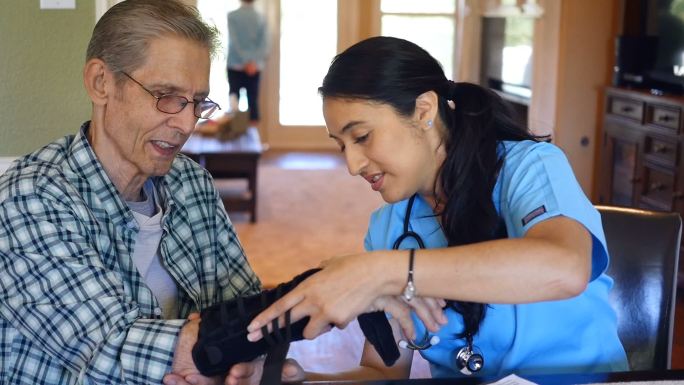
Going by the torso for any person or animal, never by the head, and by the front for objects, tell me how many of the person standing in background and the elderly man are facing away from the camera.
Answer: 1

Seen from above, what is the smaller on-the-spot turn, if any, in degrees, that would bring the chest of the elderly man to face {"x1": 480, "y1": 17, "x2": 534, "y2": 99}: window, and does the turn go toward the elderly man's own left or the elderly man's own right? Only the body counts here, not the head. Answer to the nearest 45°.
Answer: approximately 90° to the elderly man's own left

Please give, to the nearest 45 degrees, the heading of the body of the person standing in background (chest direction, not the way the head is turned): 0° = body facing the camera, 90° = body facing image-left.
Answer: approximately 180°

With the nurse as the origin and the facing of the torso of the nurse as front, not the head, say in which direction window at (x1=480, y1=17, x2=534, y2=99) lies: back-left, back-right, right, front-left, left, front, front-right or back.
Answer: back-right

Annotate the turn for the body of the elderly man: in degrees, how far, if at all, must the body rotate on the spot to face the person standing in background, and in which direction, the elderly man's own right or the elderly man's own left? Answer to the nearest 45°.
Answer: approximately 135° to the elderly man's own left

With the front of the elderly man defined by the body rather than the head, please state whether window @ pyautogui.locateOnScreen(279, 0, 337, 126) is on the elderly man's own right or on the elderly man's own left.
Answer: on the elderly man's own left

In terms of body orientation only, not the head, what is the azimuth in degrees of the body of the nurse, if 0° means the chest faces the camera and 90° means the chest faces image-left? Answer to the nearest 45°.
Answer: approximately 45°

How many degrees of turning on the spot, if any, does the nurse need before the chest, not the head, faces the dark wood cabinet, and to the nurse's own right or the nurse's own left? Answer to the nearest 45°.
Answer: approximately 135° to the nurse's own right

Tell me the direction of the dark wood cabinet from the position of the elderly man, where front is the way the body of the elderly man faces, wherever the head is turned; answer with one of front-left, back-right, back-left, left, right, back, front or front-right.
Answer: left

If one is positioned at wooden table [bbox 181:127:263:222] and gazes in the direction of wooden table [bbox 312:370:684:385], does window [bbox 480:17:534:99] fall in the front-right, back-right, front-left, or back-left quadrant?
back-left

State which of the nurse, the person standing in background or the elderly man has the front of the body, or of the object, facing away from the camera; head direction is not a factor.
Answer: the person standing in background

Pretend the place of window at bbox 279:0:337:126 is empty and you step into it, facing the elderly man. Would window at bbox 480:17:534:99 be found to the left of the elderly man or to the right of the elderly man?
left
